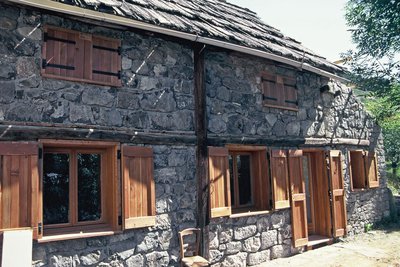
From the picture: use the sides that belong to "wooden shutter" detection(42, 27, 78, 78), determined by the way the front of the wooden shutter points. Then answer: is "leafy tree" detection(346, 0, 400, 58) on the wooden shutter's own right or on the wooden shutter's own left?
on the wooden shutter's own left

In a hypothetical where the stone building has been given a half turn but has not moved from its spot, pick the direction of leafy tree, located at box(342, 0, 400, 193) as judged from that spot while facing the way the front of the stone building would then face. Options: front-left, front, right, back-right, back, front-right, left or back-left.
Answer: right

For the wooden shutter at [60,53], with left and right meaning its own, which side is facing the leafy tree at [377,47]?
left

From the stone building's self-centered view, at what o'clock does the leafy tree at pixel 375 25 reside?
The leafy tree is roughly at 9 o'clock from the stone building.

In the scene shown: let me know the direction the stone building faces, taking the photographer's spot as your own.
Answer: facing the viewer and to the right of the viewer
